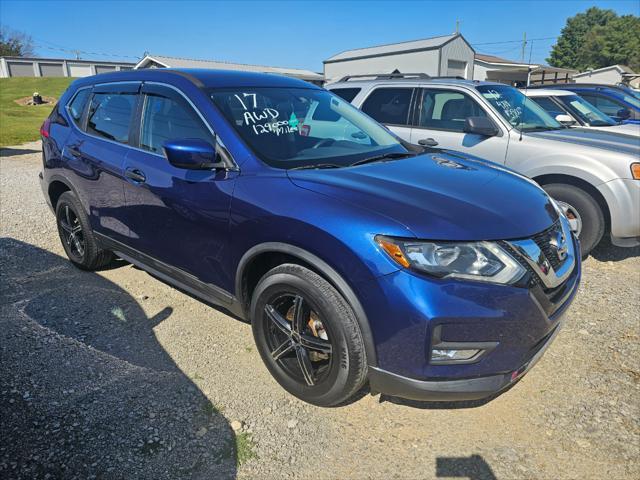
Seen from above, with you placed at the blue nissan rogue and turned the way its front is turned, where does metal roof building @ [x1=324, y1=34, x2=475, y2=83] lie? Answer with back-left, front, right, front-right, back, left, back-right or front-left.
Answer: back-left

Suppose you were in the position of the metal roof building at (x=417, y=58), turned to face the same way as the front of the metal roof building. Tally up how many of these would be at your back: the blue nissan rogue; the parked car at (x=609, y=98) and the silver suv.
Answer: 0

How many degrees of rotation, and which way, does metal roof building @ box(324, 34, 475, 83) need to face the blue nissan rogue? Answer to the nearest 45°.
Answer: approximately 45° to its right

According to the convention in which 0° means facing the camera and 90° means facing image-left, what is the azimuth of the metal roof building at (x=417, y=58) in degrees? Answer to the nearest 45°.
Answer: approximately 315°

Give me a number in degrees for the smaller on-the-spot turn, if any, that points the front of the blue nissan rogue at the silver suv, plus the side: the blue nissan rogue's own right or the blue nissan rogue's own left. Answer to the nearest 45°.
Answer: approximately 90° to the blue nissan rogue's own left

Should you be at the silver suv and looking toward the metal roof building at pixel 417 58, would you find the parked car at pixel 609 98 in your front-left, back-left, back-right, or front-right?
front-right

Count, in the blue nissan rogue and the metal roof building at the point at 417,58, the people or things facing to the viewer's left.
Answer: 0

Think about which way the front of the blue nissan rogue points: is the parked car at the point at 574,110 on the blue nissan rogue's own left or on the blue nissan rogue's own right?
on the blue nissan rogue's own left

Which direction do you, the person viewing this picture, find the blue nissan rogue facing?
facing the viewer and to the right of the viewer

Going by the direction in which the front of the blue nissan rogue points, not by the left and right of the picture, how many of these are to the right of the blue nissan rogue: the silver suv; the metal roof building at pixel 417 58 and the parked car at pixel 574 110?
0

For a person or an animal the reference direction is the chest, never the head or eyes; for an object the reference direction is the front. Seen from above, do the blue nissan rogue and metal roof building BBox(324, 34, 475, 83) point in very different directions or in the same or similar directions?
same or similar directions
